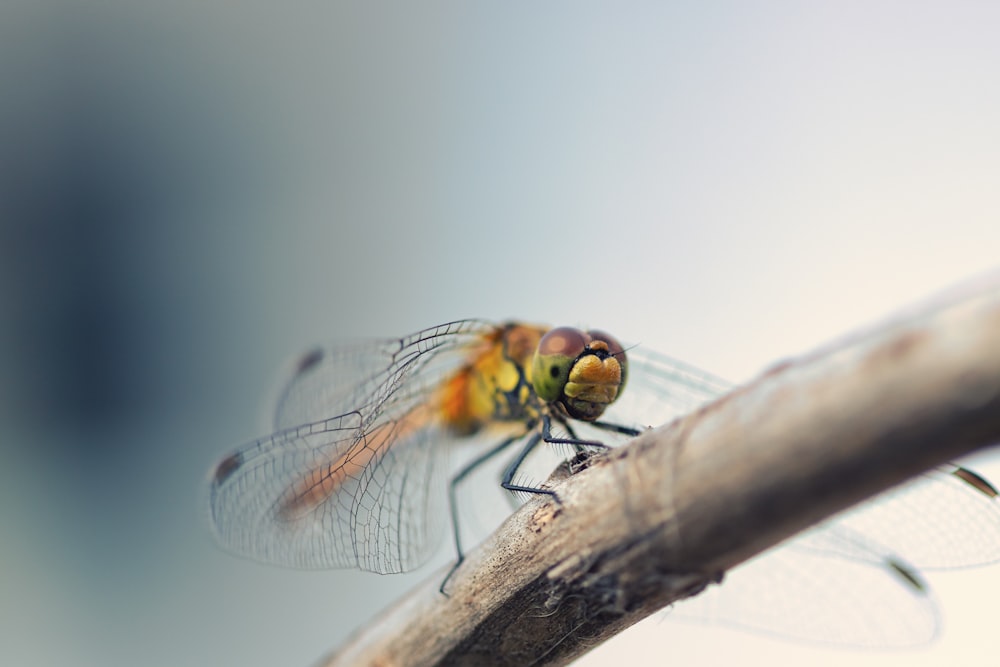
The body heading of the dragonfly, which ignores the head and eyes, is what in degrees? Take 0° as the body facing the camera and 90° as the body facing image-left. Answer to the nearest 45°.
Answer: approximately 315°
